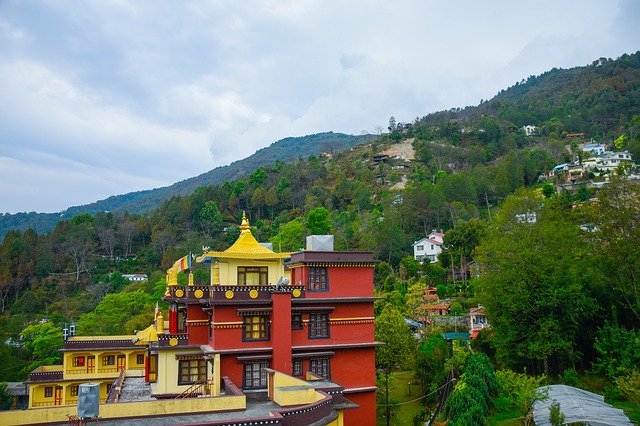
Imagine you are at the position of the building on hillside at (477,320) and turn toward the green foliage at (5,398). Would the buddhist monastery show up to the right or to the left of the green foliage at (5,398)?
left

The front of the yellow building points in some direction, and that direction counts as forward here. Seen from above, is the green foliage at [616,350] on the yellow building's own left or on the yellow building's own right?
on the yellow building's own left

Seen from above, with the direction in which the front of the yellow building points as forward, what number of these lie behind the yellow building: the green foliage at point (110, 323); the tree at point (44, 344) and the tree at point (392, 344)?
2

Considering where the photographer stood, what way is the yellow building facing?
facing the viewer

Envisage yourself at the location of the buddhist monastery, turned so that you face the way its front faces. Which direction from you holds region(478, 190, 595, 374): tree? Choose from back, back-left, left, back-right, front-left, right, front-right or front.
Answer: back

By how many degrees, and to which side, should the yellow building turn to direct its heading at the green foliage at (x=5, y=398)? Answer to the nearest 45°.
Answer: approximately 135° to its right

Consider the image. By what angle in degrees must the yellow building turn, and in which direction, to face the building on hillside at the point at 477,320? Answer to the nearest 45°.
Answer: approximately 90° to its left

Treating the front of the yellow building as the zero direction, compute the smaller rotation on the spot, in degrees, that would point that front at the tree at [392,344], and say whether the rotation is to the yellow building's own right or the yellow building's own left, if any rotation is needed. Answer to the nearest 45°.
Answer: approximately 45° to the yellow building's own left

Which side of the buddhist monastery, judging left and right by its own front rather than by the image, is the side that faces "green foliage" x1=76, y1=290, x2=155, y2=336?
right
